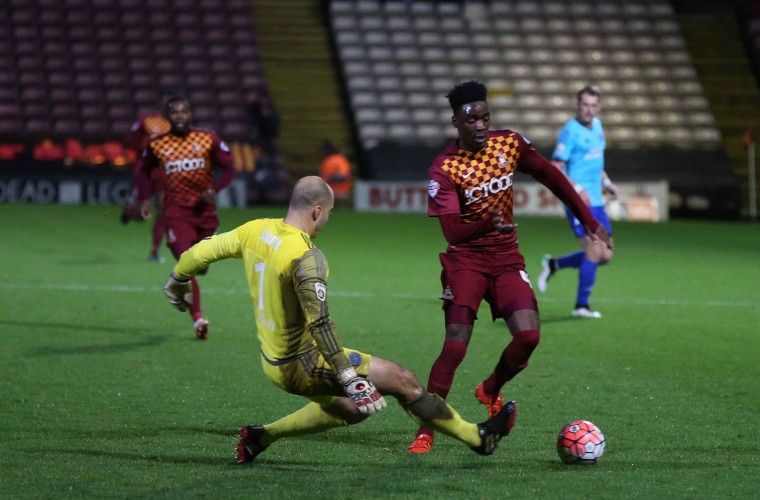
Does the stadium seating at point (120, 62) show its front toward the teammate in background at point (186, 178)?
yes

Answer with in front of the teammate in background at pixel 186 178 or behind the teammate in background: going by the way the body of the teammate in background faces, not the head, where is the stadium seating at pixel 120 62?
behind

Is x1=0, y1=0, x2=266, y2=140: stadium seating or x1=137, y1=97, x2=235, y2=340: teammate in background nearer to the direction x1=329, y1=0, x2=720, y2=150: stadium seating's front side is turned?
the teammate in background

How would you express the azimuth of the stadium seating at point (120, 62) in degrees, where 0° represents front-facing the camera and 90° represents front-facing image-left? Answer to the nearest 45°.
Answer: approximately 0°

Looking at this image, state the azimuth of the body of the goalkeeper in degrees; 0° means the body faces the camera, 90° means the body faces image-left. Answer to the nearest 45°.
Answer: approximately 225°

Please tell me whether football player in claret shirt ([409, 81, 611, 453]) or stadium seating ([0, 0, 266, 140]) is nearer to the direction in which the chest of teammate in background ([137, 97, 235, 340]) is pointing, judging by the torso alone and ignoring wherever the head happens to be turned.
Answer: the football player in claret shirt

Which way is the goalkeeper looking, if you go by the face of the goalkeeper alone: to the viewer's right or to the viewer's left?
to the viewer's right

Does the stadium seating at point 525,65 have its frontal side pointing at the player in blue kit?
yes
